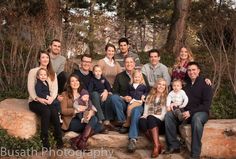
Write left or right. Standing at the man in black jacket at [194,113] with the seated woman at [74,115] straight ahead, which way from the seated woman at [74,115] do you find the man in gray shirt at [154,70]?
right

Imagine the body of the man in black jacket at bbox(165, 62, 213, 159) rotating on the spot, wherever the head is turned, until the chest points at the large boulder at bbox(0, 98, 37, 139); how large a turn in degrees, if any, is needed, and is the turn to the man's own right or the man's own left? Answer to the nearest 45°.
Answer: approximately 45° to the man's own right

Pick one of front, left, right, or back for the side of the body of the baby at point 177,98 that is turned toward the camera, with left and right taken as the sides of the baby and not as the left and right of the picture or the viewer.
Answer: front

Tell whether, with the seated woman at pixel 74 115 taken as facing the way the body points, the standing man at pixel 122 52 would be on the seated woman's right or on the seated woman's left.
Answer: on the seated woman's left

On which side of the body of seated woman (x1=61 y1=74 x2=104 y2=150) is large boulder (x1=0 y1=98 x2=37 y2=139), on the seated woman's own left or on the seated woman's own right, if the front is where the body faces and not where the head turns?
on the seated woman's own right

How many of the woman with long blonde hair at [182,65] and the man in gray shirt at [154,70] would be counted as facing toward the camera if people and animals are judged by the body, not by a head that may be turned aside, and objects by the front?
2

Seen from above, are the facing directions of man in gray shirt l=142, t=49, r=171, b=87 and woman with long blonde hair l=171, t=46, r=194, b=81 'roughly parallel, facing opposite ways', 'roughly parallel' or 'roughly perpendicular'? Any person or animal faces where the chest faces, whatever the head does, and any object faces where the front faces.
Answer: roughly parallel

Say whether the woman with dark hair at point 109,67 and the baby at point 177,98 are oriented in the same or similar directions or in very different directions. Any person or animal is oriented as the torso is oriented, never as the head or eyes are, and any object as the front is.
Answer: same or similar directions

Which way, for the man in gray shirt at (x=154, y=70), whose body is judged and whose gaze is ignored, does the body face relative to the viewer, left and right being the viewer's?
facing the viewer

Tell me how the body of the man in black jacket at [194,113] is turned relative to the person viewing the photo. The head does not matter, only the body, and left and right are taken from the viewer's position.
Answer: facing the viewer and to the left of the viewer

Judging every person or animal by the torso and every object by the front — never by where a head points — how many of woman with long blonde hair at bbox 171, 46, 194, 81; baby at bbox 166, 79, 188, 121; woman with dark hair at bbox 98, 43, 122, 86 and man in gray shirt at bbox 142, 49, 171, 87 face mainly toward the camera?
4

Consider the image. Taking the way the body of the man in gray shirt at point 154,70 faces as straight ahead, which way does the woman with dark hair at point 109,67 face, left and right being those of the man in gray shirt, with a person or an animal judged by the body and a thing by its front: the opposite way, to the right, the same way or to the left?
the same way

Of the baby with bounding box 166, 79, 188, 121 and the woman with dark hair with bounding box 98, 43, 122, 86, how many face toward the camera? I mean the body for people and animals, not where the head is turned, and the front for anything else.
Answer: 2

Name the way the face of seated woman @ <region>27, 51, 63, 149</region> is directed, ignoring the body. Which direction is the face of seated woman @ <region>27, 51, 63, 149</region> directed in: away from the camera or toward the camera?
toward the camera

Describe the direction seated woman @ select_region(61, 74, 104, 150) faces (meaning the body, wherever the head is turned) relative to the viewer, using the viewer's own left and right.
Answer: facing the viewer and to the right of the viewer
